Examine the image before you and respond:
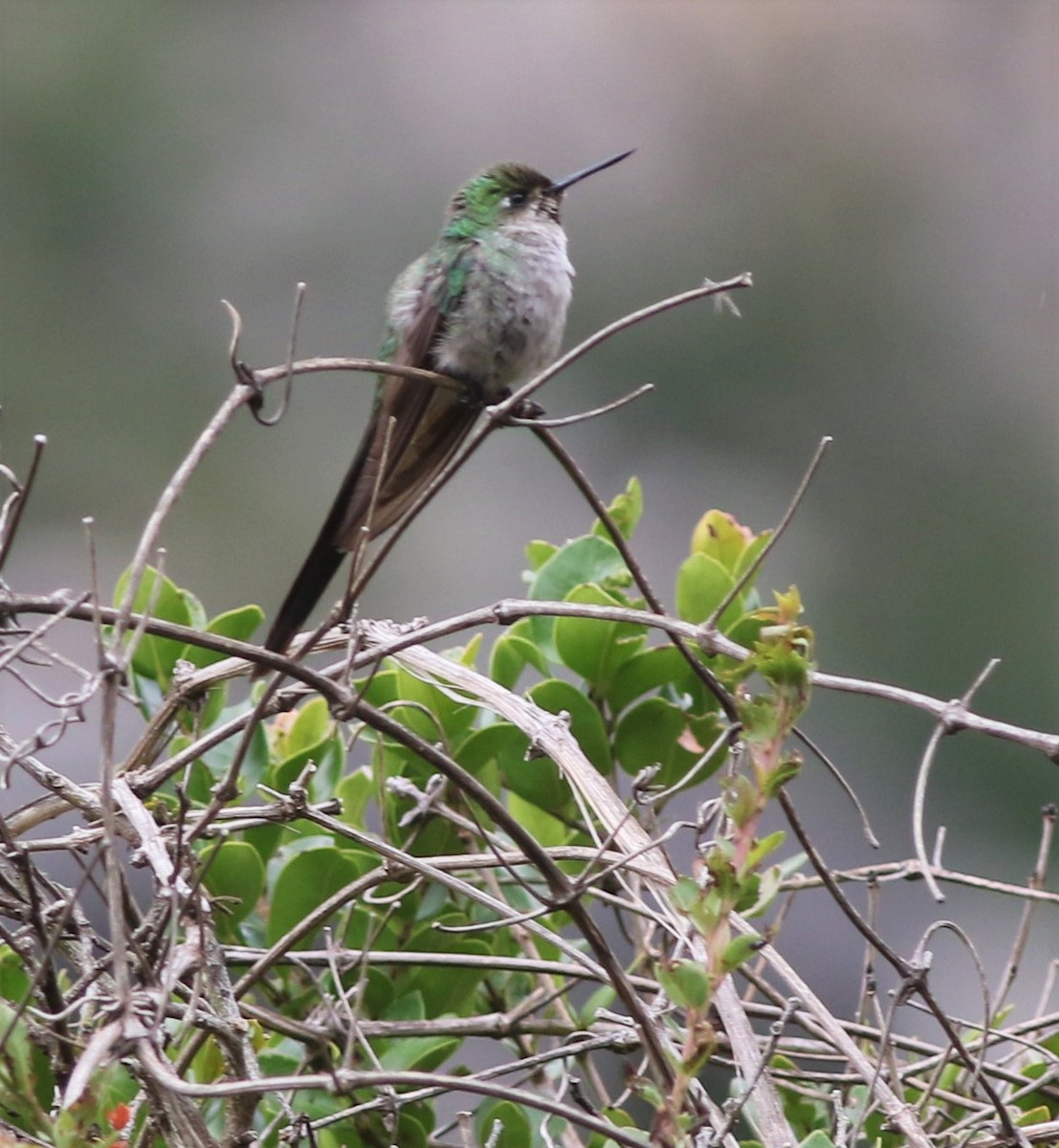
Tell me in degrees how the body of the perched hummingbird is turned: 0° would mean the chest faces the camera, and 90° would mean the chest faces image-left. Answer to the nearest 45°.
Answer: approximately 270°

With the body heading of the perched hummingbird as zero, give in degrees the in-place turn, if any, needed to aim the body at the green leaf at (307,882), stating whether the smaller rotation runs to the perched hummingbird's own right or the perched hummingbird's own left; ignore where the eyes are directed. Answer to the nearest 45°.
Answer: approximately 90° to the perched hummingbird's own right
